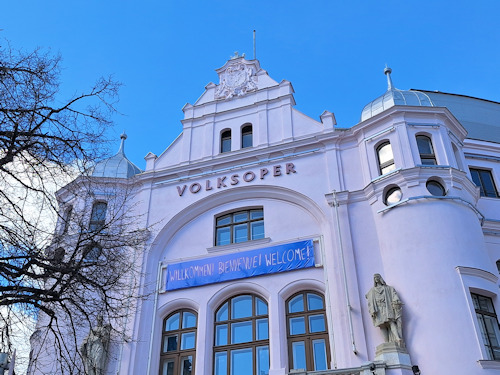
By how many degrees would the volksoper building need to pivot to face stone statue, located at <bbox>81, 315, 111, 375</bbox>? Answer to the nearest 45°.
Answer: approximately 45° to its right

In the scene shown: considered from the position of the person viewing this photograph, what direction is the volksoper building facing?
facing the viewer and to the left of the viewer
